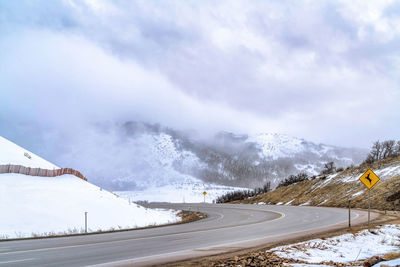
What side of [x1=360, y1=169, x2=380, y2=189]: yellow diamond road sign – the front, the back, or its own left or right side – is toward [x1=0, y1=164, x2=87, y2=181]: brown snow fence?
right

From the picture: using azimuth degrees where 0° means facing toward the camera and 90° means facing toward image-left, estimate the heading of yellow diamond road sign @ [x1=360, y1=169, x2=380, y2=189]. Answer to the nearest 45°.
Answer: approximately 0°

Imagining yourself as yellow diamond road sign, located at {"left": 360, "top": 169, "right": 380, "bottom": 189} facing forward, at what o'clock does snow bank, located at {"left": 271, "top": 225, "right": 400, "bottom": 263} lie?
The snow bank is roughly at 12 o'clock from the yellow diamond road sign.

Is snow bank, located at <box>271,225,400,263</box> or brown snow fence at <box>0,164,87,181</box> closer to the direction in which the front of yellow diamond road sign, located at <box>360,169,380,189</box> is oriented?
the snow bank
